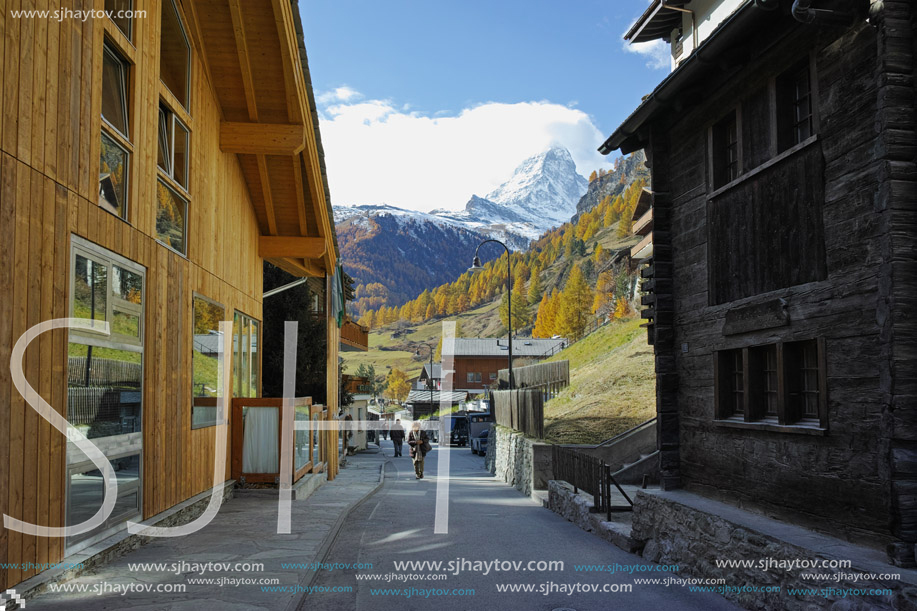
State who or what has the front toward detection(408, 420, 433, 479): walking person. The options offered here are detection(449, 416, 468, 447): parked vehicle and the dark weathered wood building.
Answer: the parked vehicle

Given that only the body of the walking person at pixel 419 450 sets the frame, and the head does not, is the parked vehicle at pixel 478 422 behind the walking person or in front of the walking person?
behind

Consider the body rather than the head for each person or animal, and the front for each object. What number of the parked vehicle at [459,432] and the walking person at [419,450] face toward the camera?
2

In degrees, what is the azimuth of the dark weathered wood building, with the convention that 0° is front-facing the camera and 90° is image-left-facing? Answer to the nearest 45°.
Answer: approximately 45°

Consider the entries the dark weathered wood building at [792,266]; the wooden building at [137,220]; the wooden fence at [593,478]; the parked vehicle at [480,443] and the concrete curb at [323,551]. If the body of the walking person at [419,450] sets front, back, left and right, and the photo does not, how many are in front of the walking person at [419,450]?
4
